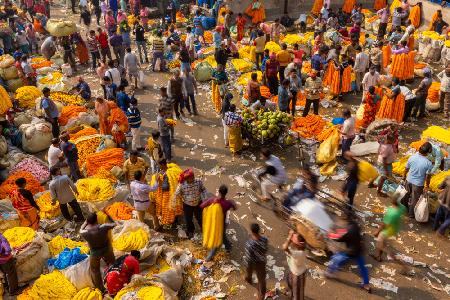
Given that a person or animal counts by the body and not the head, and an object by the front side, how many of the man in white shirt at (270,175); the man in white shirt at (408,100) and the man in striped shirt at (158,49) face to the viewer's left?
2

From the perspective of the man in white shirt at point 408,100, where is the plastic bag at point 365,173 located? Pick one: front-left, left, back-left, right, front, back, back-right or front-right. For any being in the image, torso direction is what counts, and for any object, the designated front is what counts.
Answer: left

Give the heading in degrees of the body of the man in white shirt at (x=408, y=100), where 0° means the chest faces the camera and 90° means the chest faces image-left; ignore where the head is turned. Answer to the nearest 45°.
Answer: approximately 90°

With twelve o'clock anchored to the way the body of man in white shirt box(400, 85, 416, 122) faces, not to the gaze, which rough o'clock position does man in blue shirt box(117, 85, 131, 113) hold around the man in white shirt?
The man in blue shirt is roughly at 11 o'clock from the man in white shirt.

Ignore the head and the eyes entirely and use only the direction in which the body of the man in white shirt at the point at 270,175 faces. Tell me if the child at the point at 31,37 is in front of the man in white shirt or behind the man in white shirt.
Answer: in front

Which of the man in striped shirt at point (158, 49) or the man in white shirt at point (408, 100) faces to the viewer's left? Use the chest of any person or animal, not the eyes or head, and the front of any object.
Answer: the man in white shirt

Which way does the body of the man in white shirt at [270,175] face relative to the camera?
to the viewer's left

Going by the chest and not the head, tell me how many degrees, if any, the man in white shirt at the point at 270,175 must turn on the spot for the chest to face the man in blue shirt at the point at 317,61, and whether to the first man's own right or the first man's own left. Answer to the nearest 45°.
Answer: approximately 90° to the first man's own right

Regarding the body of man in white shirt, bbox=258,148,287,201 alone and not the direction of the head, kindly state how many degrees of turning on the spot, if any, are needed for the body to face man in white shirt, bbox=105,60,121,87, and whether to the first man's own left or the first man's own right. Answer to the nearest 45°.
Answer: approximately 45° to the first man's own right

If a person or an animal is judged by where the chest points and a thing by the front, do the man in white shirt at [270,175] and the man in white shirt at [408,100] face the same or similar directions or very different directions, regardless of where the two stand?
same or similar directions

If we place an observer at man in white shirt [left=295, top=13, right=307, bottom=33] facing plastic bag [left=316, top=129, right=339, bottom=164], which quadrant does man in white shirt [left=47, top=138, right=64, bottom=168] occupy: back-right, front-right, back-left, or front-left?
front-right
